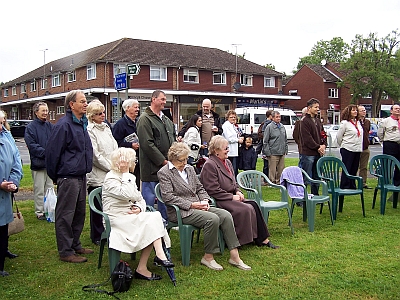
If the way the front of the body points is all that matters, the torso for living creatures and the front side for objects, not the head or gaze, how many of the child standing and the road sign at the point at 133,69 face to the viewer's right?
0

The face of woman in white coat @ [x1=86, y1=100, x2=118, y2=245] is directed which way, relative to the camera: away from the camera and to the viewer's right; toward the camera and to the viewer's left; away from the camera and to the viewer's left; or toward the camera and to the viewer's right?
toward the camera and to the viewer's right

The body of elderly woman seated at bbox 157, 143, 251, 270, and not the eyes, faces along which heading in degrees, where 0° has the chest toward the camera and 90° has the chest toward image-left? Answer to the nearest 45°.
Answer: approximately 315°

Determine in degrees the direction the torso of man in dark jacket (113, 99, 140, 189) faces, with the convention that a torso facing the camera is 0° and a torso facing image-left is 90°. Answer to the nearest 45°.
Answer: approximately 315°

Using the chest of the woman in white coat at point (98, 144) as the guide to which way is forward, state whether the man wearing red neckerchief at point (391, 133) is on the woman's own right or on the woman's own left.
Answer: on the woman's own left

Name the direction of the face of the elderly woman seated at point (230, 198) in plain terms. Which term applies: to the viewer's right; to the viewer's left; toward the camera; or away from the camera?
to the viewer's right

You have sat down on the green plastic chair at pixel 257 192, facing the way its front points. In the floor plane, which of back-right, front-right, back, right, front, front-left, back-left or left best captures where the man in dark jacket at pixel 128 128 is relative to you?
back-right

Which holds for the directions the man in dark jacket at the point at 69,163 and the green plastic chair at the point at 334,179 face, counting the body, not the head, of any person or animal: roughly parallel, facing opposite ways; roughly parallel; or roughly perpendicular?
roughly perpendicular

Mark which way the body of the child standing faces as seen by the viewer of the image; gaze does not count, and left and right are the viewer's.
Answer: facing the viewer

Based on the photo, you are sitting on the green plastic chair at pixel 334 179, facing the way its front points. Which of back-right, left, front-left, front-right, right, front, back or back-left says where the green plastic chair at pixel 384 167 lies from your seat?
left

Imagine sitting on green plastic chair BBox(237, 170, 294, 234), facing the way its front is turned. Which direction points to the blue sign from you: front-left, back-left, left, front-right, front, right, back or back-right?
back

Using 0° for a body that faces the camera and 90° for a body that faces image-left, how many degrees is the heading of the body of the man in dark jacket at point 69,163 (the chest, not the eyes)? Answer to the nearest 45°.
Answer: approximately 270°

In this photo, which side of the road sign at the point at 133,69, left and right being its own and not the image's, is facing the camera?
front

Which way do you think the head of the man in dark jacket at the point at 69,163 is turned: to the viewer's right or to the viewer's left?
to the viewer's right

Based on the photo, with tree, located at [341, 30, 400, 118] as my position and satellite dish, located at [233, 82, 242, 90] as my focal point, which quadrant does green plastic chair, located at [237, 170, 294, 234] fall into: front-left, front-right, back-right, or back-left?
front-left

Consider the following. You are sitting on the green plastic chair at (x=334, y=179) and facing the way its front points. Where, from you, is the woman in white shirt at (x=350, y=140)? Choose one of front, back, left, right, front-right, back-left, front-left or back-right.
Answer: back-left

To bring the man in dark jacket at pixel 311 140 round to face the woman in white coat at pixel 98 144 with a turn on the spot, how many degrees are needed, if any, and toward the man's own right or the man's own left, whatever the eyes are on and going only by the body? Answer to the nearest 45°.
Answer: approximately 90° to the man's own right
